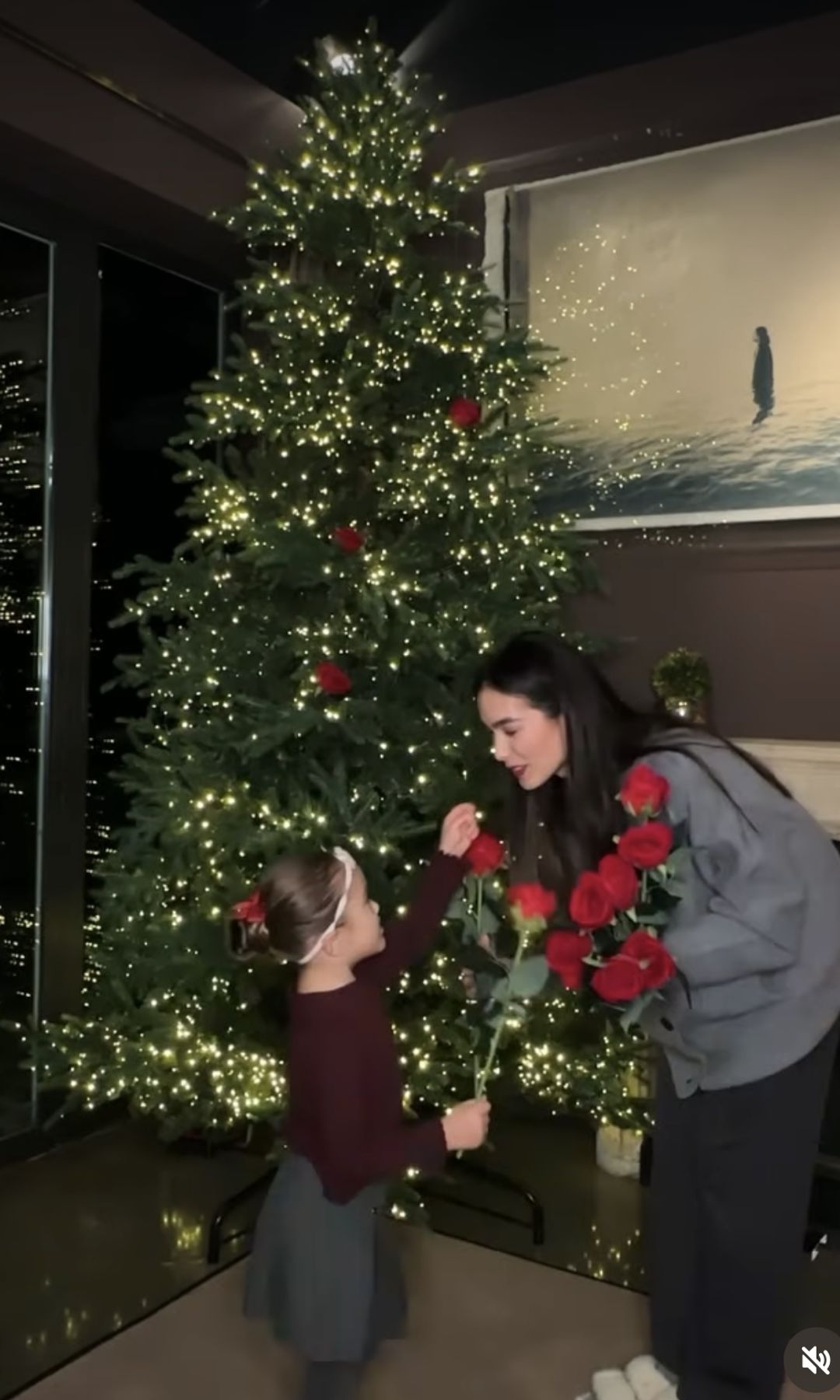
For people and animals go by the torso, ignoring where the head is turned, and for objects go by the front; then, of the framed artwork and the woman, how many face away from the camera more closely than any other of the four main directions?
0

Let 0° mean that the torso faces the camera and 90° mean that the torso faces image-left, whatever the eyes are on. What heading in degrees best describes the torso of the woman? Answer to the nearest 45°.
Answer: approximately 90°

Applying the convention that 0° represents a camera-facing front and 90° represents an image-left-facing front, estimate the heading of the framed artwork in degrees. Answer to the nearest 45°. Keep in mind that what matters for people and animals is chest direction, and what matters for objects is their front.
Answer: approximately 45°

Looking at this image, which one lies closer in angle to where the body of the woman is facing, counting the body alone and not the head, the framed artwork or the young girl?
the young girl

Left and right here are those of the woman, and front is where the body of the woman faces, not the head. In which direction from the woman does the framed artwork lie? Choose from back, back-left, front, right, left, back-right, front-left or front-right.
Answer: right

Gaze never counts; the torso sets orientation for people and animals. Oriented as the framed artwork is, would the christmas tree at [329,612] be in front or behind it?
in front

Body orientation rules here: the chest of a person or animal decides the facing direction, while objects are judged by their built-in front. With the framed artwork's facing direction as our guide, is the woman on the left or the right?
on its left

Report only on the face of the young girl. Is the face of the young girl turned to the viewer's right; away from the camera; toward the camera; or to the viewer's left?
to the viewer's right

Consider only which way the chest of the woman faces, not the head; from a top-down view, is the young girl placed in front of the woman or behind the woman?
in front

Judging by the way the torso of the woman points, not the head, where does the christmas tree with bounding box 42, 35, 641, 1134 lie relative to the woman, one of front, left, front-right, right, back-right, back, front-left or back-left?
front-right
